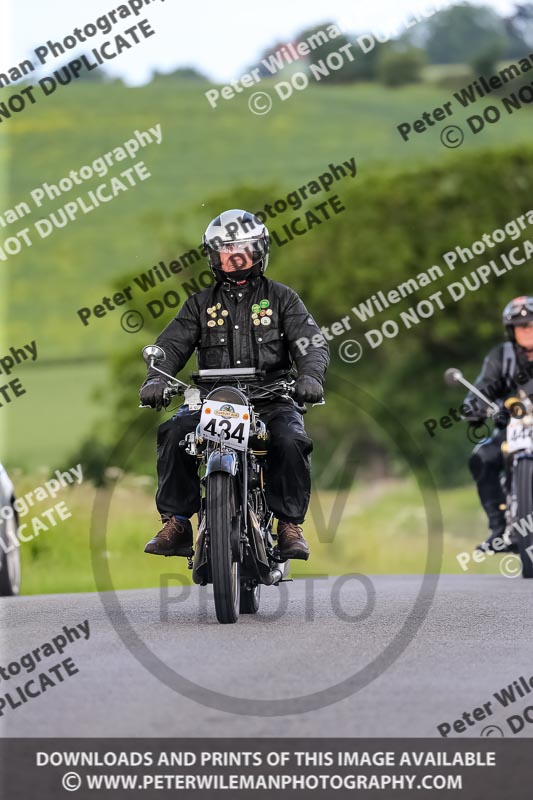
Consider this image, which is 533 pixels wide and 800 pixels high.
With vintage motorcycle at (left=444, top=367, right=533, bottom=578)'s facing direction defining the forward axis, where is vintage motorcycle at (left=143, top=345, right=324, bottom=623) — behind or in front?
in front

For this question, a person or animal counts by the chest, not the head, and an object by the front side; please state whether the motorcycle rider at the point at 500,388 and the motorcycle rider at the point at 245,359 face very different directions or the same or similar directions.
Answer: same or similar directions

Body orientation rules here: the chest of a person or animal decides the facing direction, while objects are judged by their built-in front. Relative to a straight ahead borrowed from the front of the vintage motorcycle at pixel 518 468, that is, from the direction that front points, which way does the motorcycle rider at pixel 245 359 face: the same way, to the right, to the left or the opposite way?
the same way

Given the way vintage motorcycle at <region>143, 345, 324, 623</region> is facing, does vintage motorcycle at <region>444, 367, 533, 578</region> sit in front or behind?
behind

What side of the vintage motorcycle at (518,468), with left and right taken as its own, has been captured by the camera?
front

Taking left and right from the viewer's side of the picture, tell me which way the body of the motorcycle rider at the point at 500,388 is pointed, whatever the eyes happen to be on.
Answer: facing the viewer

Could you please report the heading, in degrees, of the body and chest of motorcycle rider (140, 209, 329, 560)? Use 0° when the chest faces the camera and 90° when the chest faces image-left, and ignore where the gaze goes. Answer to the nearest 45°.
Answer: approximately 0°

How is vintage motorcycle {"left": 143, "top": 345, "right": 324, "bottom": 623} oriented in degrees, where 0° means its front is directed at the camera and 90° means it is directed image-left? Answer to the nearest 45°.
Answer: approximately 0°

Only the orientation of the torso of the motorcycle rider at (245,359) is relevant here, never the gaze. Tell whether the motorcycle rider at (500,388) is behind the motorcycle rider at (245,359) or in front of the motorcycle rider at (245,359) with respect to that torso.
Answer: behind

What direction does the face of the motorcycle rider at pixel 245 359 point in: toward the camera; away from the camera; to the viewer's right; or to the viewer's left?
toward the camera

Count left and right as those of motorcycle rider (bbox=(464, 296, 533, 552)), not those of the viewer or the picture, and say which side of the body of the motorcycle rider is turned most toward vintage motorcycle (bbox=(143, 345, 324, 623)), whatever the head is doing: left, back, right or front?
front

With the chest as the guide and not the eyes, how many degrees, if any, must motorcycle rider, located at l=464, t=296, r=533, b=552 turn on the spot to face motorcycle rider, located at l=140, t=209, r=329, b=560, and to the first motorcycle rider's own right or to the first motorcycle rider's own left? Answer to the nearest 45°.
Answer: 0° — they already face them

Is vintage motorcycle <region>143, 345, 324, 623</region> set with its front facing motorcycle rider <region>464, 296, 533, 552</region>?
no

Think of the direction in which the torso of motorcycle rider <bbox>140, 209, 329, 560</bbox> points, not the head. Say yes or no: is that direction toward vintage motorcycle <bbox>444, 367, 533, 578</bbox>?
no
